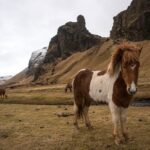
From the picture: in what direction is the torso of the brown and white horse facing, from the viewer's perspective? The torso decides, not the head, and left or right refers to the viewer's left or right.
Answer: facing the viewer and to the right of the viewer
